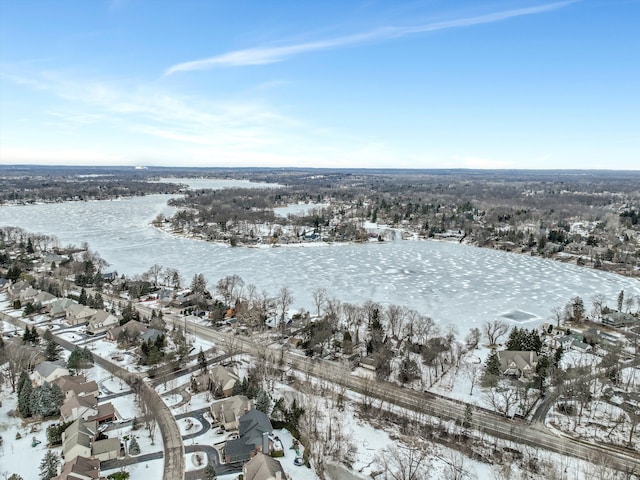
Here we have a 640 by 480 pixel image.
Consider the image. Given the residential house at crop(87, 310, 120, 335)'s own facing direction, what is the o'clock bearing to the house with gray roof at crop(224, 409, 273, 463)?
The house with gray roof is roughly at 10 o'clock from the residential house.

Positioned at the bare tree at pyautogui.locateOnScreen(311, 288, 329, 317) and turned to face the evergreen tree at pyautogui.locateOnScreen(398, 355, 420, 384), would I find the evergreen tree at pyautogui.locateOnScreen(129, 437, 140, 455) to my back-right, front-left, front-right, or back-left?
front-right

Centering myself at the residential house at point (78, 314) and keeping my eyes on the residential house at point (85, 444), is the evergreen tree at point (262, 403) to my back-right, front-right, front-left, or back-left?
front-left

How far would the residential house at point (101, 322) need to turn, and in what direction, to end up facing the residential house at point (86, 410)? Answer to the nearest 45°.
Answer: approximately 45° to its left

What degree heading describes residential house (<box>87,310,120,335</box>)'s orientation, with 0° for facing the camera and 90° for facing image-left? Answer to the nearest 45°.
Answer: approximately 45°

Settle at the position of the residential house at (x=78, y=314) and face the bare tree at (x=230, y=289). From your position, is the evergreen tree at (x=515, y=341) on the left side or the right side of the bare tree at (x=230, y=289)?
right

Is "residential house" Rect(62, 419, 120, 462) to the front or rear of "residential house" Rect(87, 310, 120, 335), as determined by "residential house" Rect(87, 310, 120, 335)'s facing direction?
to the front

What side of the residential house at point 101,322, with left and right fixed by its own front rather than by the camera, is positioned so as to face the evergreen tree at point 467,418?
left

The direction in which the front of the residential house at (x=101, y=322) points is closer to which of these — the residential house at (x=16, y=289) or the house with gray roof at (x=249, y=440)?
the house with gray roof

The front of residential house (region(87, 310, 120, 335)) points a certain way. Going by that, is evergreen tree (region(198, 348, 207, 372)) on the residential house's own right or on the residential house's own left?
on the residential house's own left

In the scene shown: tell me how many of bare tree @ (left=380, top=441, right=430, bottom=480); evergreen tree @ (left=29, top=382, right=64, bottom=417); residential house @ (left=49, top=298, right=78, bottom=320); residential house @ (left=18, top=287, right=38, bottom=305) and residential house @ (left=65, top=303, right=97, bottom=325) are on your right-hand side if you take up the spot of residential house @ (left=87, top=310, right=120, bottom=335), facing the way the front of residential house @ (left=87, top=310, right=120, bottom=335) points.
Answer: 3

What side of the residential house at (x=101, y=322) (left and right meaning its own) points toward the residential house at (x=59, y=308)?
right

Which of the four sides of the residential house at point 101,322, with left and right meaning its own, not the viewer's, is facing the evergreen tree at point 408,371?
left

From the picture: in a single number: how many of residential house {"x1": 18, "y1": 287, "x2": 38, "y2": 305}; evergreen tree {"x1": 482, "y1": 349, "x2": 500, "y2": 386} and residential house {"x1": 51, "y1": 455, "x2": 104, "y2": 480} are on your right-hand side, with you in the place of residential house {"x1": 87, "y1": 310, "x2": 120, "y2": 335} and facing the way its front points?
1

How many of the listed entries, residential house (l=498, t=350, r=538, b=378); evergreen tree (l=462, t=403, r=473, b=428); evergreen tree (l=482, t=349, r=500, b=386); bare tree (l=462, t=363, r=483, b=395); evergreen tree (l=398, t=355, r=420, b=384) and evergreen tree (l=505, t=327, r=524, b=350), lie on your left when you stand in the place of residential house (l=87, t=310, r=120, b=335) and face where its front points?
6

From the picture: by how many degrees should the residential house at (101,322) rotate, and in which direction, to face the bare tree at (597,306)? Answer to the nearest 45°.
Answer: approximately 135° to its left

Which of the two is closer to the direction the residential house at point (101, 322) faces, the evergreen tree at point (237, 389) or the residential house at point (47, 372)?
the residential house

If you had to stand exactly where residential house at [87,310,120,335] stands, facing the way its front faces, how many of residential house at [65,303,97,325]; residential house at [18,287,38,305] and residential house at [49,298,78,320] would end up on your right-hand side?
3

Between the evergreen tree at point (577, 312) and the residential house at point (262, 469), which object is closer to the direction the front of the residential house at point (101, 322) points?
the residential house
